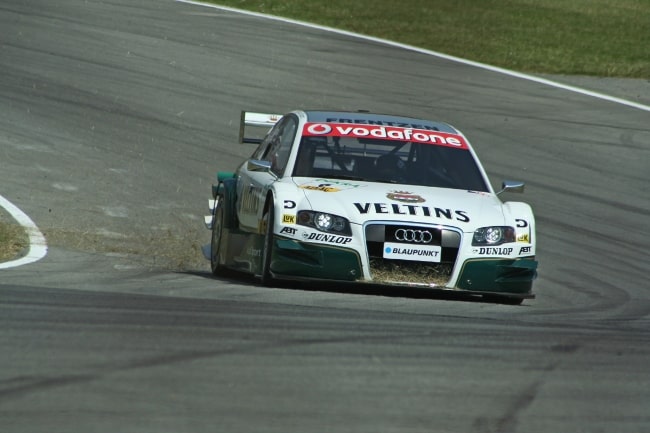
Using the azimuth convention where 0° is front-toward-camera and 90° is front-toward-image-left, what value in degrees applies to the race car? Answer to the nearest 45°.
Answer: approximately 0°
